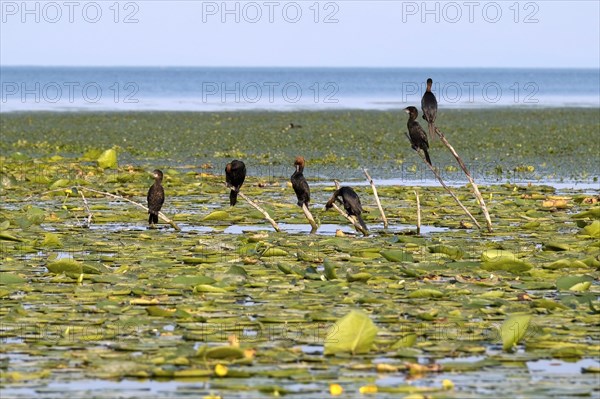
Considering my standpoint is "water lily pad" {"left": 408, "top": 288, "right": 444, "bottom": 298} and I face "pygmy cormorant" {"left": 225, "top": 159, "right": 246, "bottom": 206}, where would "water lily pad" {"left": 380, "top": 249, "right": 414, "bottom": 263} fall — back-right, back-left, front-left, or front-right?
front-right

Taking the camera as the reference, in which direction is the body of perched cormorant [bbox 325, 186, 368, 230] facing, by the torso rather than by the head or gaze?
to the viewer's left

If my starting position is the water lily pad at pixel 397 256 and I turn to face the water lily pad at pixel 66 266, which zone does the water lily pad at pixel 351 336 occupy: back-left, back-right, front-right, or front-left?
front-left

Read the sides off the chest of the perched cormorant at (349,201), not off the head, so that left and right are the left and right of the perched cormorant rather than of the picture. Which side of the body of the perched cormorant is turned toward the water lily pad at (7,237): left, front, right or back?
front

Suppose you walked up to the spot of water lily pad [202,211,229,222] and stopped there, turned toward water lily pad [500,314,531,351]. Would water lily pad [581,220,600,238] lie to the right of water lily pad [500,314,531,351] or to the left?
left

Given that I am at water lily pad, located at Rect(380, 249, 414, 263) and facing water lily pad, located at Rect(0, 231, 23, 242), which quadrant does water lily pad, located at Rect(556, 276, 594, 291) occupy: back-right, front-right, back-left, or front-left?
back-left

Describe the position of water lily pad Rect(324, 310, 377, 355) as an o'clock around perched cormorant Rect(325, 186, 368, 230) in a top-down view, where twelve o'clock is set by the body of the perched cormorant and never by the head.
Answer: The water lily pad is roughly at 9 o'clock from the perched cormorant.

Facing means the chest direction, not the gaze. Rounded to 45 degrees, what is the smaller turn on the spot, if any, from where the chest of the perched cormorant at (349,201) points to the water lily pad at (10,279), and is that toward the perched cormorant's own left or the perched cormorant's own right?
approximately 45° to the perched cormorant's own left

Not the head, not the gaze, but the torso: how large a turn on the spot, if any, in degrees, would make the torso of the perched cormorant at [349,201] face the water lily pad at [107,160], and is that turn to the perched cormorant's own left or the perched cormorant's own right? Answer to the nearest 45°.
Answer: approximately 45° to the perched cormorant's own right

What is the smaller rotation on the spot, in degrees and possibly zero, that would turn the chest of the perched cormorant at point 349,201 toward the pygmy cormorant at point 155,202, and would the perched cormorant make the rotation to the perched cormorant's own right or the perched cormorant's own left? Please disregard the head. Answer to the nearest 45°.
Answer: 0° — it already faces it

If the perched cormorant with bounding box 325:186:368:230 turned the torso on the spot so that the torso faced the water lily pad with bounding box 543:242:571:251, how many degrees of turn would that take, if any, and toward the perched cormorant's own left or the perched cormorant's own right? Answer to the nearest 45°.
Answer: approximately 135° to the perched cormorant's own left

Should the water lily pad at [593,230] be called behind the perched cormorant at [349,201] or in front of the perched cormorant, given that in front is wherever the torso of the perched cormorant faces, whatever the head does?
behind

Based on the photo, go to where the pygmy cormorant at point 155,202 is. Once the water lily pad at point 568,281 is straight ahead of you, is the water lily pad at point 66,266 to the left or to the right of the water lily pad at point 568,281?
right
